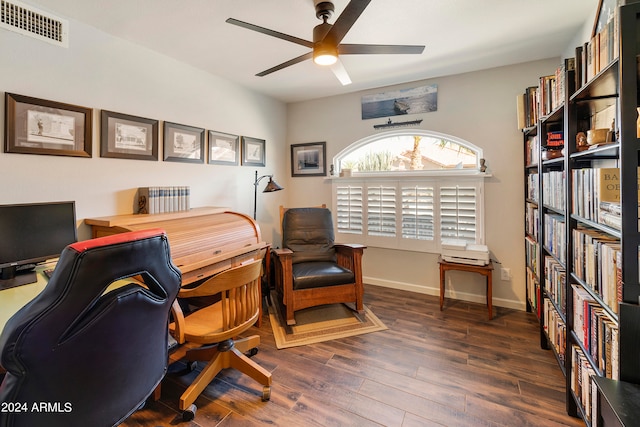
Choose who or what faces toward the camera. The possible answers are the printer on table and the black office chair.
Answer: the printer on table

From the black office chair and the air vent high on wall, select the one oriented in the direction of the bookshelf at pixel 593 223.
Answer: the air vent high on wall

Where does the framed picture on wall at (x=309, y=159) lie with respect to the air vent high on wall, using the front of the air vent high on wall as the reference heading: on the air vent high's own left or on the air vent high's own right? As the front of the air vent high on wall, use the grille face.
on the air vent high's own left

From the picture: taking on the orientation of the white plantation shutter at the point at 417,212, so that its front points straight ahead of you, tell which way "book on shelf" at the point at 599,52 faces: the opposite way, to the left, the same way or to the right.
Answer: to the right

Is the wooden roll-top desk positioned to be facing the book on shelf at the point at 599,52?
yes

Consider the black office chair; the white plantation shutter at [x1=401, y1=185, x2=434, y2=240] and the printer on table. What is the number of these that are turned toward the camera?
2

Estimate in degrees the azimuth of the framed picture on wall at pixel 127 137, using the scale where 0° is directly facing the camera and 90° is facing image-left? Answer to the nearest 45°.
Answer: approximately 315°

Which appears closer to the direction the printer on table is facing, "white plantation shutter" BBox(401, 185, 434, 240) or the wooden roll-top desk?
the wooden roll-top desk

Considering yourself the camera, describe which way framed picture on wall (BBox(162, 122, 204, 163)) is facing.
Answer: facing the viewer and to the right of the viewer

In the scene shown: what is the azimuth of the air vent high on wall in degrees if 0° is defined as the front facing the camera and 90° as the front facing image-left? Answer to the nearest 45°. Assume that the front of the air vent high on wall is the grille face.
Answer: approximately 315°

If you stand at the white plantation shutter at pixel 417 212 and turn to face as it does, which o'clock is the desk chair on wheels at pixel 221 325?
The desk chair on wheels is roughly at 1 o'clock from the white plantation shutter.

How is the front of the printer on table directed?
toward the camera

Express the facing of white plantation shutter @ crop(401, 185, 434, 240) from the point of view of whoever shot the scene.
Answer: facing the viewer

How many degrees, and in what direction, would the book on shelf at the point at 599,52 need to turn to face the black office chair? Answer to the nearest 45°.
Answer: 0° — it already faces it

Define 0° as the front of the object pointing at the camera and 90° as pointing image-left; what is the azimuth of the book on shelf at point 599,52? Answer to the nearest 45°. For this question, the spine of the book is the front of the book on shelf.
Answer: approximately 45°

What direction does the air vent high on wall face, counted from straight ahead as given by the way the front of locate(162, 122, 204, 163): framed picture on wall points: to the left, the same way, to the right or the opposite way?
the same way

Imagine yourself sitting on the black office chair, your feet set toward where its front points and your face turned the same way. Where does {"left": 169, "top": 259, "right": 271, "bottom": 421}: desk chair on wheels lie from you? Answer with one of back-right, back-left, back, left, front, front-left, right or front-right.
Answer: right

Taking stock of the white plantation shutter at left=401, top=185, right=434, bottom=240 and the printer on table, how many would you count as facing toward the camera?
2
